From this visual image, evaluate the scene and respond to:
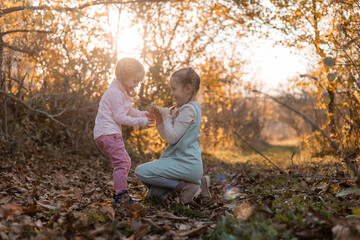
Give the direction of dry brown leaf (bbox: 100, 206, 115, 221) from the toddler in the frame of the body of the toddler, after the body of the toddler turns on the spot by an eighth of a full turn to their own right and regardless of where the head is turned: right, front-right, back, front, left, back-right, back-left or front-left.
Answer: front-right

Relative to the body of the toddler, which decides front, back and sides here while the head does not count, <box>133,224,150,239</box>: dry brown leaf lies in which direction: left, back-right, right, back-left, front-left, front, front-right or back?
right

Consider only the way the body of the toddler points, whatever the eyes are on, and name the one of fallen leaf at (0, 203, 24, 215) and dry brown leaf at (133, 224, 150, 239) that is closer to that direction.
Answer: the dry brown leaf

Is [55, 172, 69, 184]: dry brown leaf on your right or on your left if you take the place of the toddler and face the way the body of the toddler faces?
on your left

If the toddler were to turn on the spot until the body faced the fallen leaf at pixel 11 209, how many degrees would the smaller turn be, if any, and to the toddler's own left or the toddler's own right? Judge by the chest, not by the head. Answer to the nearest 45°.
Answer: approximately 135° to the toddler's own right

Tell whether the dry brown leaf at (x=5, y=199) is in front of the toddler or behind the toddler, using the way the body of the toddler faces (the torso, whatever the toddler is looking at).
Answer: behind

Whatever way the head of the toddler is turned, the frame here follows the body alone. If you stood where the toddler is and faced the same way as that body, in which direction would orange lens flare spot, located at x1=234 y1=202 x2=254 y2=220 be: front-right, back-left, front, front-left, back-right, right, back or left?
front-right

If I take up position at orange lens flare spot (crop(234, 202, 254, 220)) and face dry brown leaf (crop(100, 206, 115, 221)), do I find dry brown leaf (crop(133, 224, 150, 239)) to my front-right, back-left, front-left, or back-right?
front-left

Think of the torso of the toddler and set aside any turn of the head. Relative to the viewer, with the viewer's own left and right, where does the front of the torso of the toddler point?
facing to the right of the viewer

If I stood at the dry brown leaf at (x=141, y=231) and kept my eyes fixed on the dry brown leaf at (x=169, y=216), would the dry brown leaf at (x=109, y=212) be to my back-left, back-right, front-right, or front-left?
front-left

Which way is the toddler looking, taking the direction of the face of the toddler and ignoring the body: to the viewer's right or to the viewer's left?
to the viewer's right
